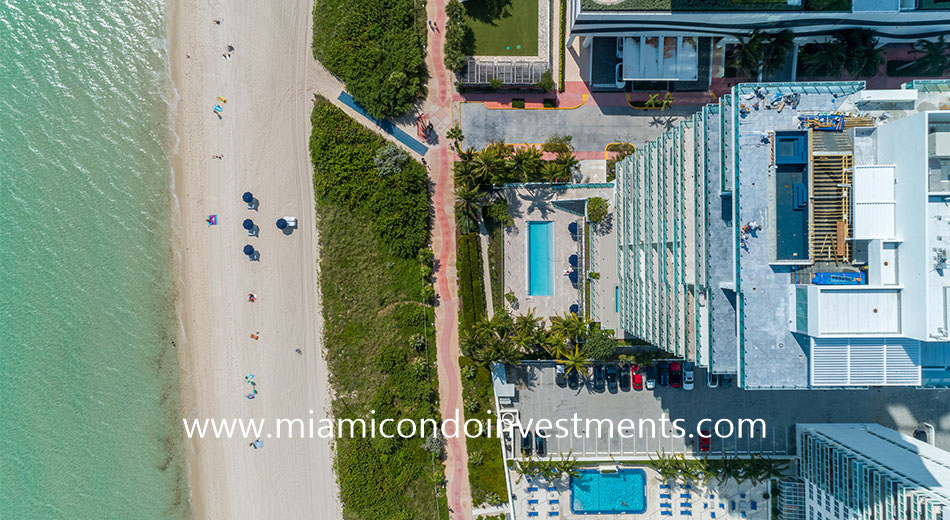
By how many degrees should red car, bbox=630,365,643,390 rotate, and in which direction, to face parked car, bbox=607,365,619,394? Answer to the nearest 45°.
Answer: approximately 90° to its left

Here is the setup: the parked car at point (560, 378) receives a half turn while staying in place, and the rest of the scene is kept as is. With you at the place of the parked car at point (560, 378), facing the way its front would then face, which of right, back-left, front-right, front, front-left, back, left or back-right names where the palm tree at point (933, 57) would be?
left

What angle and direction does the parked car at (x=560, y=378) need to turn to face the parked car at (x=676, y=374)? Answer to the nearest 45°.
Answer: approximately 90° to its right

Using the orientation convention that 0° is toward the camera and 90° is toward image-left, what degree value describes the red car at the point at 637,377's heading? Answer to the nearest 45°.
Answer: approximately 180°
